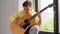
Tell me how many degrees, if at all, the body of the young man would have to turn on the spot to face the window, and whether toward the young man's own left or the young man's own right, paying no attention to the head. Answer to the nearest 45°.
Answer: approximately 135° to the young man's own left

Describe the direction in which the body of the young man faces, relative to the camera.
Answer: toward the camera
